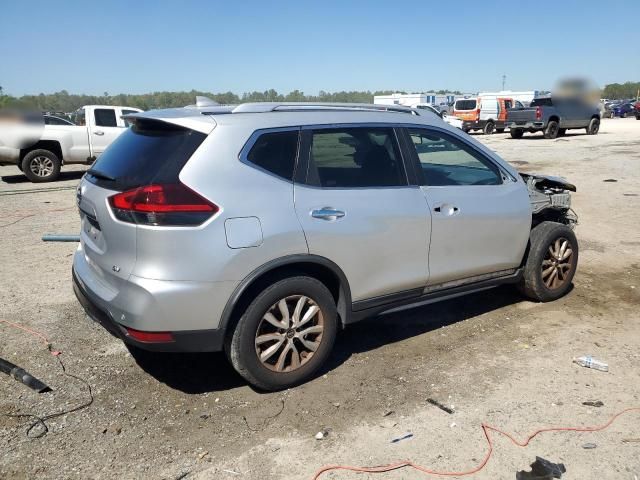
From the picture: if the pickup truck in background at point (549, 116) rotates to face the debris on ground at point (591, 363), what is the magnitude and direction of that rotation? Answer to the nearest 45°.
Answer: approximately 135° to its right

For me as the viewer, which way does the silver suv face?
facing away from the viewer and to the right of the viewer

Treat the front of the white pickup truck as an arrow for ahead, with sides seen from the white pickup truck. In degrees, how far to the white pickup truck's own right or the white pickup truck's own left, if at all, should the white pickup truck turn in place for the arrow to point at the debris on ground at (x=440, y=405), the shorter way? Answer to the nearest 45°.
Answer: approximately 90° to the white pickup truck's own right

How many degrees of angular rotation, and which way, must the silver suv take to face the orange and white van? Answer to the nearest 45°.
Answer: approximately 45° to its left

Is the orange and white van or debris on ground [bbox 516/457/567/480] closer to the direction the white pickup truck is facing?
the orange and white van

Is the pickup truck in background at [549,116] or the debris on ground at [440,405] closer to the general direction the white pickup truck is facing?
the pickup truck in background

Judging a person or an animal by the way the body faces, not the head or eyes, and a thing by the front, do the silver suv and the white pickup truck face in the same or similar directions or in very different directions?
same or similar directions

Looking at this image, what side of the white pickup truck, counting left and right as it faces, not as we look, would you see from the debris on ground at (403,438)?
right

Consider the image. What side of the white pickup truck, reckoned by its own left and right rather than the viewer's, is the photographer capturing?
right

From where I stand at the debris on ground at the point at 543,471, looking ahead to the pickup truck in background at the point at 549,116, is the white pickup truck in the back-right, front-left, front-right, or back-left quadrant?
front-left

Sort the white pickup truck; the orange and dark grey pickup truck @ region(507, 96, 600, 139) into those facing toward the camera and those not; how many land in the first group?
0
